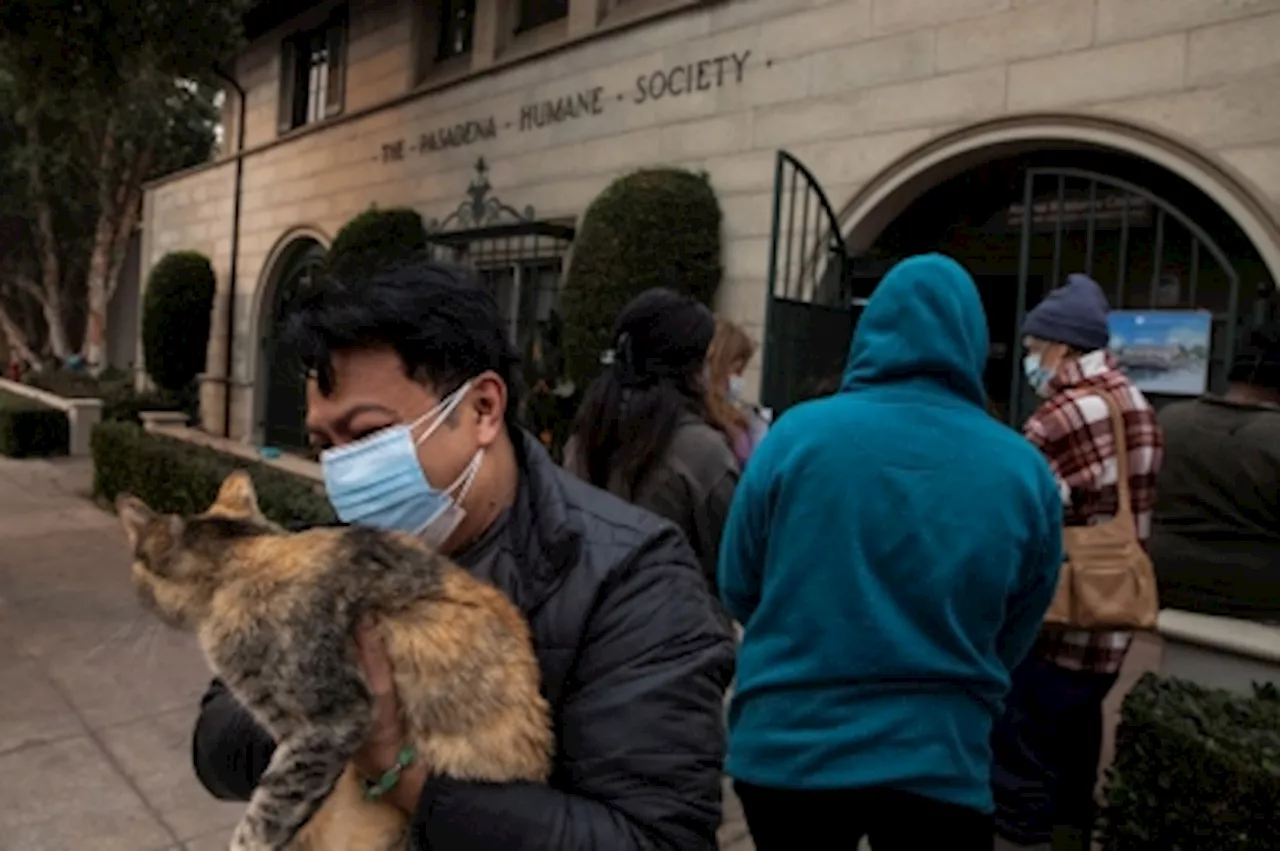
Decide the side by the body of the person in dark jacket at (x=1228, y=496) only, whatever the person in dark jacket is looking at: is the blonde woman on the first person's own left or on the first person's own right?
on the first person's own left

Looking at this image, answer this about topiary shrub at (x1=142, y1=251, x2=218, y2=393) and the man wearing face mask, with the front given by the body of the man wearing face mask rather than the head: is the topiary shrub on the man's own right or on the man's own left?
on the man's own right

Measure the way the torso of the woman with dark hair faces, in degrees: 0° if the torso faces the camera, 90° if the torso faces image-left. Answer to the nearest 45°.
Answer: approximately 225°

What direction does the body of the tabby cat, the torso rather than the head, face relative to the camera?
to the viewer's left

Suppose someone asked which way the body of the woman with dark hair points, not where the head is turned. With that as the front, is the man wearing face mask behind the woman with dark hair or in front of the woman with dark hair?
behind

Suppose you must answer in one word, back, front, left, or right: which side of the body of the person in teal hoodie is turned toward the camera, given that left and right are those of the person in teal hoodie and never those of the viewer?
back

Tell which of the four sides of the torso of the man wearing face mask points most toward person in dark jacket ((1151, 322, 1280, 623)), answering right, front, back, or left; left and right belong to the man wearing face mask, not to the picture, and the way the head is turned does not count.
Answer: back

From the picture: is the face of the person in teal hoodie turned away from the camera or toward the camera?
away from the camera

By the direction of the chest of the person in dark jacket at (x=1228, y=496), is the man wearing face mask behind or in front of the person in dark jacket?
behind

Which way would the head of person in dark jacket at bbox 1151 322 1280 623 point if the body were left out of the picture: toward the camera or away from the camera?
away from the camera

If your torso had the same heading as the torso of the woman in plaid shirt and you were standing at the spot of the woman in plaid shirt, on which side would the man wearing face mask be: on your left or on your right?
on your left

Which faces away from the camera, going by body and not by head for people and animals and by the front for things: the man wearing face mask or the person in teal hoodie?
the person in teal hoodie

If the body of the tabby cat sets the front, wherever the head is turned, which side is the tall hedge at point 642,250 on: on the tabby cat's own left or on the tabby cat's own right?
on the tabby cat's own right
